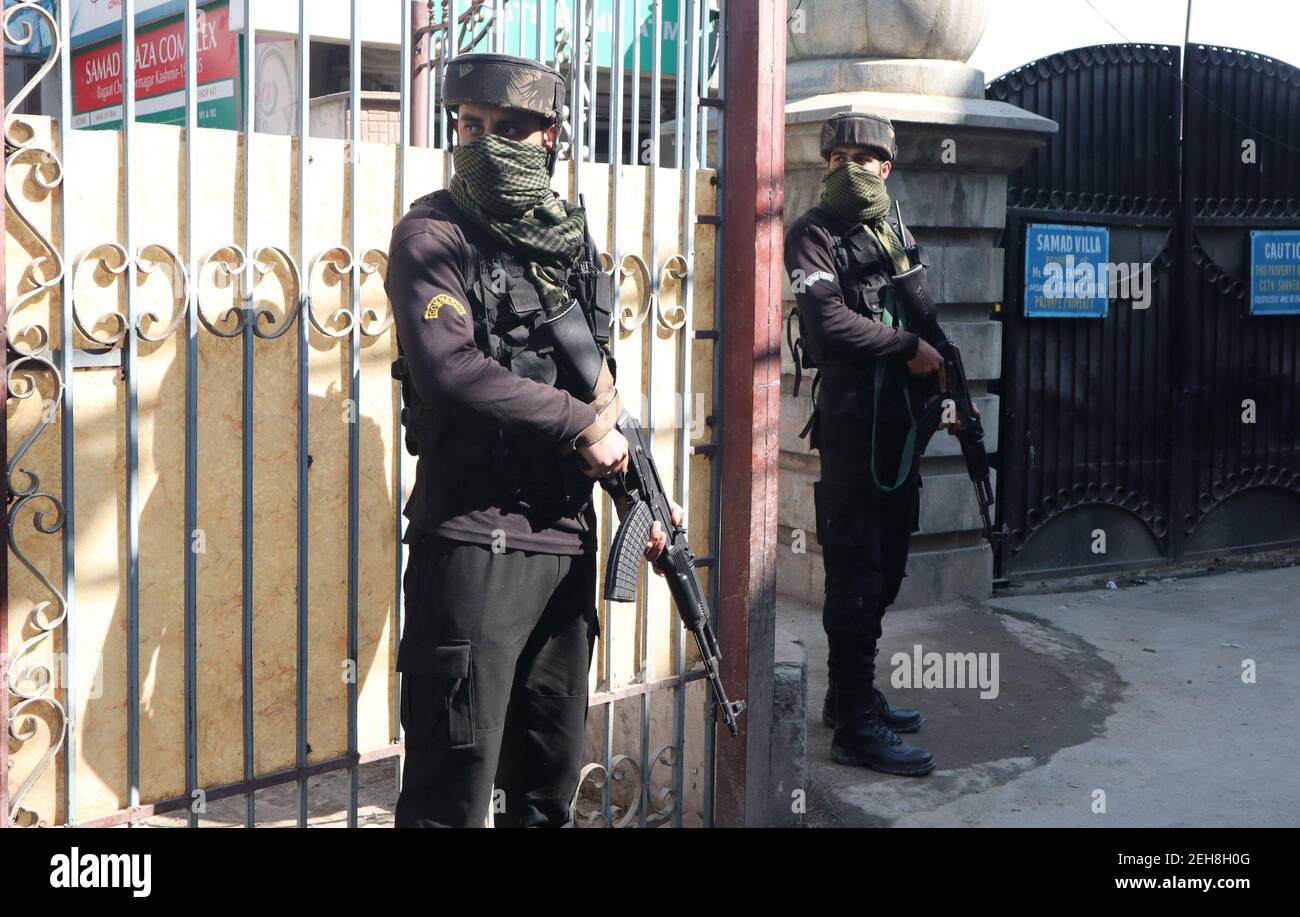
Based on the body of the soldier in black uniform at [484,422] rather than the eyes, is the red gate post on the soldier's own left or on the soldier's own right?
on the soldier's own left

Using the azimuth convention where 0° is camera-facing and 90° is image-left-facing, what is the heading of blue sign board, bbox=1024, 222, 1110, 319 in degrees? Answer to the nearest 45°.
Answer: approximately 0°

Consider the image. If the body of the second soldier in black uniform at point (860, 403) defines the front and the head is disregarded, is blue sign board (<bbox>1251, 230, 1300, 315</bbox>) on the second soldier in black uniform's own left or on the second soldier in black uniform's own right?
on the second soldier in black uniform's own left

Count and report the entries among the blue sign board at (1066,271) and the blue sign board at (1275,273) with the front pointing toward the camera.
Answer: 2

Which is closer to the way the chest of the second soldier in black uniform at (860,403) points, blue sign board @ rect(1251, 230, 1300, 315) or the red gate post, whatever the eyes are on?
the red gate post

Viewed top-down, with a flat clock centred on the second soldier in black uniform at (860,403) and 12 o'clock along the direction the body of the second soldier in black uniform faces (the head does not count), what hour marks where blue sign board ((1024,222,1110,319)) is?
The blue sign board is roughly at 8 o'clock from the second soldier in black uniform.

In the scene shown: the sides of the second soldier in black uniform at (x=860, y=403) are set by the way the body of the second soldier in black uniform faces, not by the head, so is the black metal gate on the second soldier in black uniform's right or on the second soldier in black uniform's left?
on the second soldier in black uniform's left

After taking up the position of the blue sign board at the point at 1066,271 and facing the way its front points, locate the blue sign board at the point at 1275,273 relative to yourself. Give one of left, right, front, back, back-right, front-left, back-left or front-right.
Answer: back-left

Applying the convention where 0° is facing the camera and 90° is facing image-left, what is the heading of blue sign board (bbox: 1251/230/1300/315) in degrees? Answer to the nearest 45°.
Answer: approximately 0°
